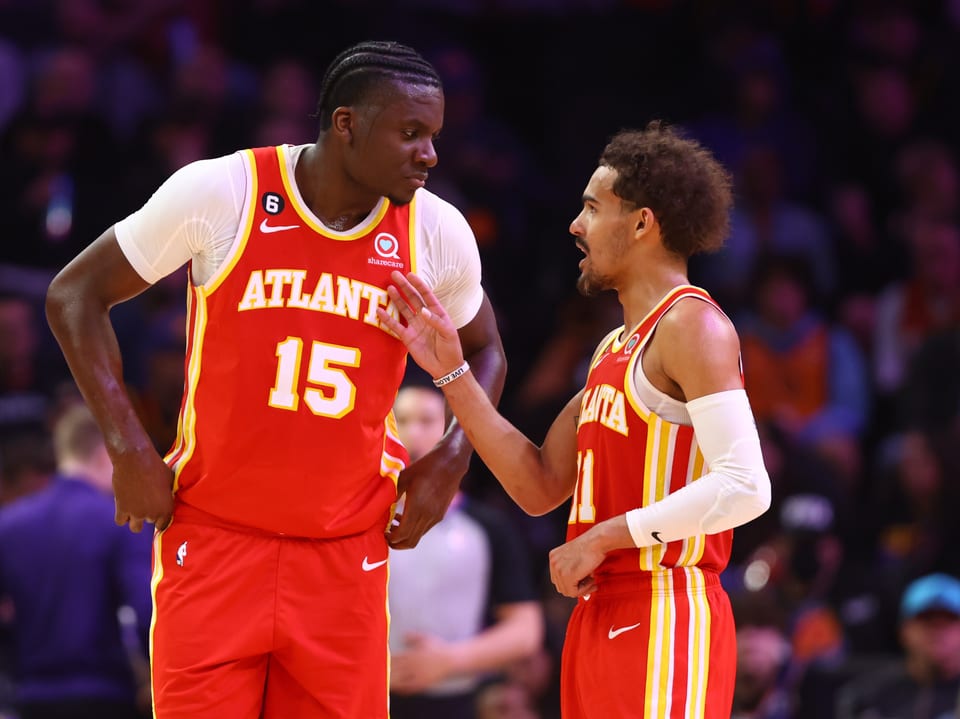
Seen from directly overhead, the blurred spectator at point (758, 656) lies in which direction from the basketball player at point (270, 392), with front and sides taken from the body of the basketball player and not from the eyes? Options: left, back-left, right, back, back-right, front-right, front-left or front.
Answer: back-left

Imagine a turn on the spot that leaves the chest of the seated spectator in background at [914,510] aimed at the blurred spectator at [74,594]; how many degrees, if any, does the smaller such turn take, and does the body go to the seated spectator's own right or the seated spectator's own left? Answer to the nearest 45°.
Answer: approximately 45° to the seated spectator's own right

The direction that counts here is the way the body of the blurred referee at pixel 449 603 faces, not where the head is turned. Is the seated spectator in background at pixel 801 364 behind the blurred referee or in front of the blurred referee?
behind

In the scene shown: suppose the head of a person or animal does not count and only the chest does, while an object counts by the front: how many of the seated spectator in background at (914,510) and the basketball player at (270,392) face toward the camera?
2

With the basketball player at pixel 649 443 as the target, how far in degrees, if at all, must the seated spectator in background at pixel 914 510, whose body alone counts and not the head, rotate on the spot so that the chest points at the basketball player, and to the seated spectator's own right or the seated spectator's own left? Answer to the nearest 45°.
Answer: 0° — they already face them

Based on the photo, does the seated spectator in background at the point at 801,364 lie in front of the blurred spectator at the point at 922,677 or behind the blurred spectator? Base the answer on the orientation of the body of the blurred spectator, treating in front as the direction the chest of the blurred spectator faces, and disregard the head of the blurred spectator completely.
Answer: behind

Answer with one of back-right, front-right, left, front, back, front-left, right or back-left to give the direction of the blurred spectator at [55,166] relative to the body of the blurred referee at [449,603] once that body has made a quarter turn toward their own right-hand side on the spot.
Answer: front

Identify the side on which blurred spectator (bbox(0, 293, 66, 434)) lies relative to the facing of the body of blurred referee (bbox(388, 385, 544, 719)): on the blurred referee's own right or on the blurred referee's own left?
on the blurred referee's own right

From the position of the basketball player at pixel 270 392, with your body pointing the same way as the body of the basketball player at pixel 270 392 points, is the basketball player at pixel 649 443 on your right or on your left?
on your left

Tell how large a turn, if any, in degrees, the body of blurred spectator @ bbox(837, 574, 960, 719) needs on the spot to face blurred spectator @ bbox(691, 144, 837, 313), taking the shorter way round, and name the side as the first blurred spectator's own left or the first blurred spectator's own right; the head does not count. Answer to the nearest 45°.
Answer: approximately 135° to the first blurred spectator's own right

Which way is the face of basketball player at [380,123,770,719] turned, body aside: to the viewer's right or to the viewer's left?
to the viewer's left

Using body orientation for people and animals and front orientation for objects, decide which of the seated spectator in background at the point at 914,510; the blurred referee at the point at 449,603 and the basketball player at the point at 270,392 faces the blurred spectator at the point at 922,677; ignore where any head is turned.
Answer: the seated spectator in background

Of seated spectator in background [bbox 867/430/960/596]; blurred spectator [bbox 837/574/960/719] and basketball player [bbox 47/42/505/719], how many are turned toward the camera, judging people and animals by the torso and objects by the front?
3

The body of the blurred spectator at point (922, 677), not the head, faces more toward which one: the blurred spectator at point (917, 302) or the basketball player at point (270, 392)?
the basketball player
